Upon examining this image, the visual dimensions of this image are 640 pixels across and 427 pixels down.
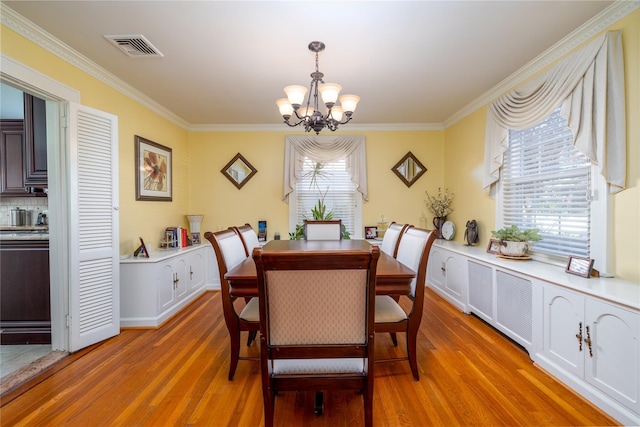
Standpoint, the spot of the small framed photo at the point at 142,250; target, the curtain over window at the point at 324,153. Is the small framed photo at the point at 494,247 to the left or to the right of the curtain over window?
right

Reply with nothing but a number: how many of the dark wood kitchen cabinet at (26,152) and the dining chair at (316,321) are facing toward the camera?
1

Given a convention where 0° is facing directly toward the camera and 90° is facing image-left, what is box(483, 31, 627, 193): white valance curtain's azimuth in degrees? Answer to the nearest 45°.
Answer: approximately 45°

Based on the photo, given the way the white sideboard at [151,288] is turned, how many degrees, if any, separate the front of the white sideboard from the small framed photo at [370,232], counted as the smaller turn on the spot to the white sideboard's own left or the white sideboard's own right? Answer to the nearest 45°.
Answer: approximately 45° to the white sideboard's own left

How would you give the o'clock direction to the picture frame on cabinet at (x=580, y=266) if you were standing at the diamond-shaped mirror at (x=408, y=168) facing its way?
The picture frame on cabinet is roughly at 11 o'clock from the diamond-shaped mirror.

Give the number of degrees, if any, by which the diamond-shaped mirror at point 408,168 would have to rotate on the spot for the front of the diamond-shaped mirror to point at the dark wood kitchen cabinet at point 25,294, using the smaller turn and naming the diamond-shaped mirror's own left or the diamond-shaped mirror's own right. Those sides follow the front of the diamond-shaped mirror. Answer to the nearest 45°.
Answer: approximately 45° to the diamond-shaped mirror's own right

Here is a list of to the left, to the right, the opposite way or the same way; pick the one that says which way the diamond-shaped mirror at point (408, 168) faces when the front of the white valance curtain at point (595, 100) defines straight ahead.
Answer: to the left

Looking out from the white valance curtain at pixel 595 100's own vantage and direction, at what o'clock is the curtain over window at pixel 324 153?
The curtain over window is roughly at 2 o'clock from the white valance curtain.

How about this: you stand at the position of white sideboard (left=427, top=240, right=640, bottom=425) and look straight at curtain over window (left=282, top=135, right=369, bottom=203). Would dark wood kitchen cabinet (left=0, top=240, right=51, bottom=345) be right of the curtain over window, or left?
left

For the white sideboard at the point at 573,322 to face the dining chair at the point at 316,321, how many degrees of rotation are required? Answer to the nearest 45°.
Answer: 0° — it already faces it
